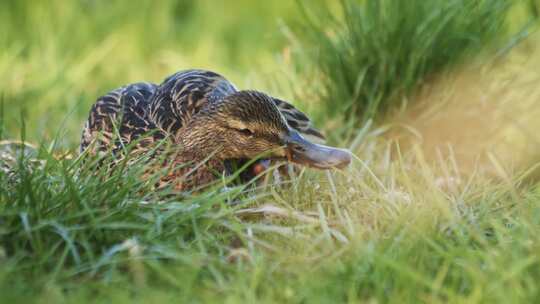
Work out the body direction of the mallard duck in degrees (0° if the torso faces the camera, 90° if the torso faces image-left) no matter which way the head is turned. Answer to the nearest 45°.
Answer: approximately 315°
